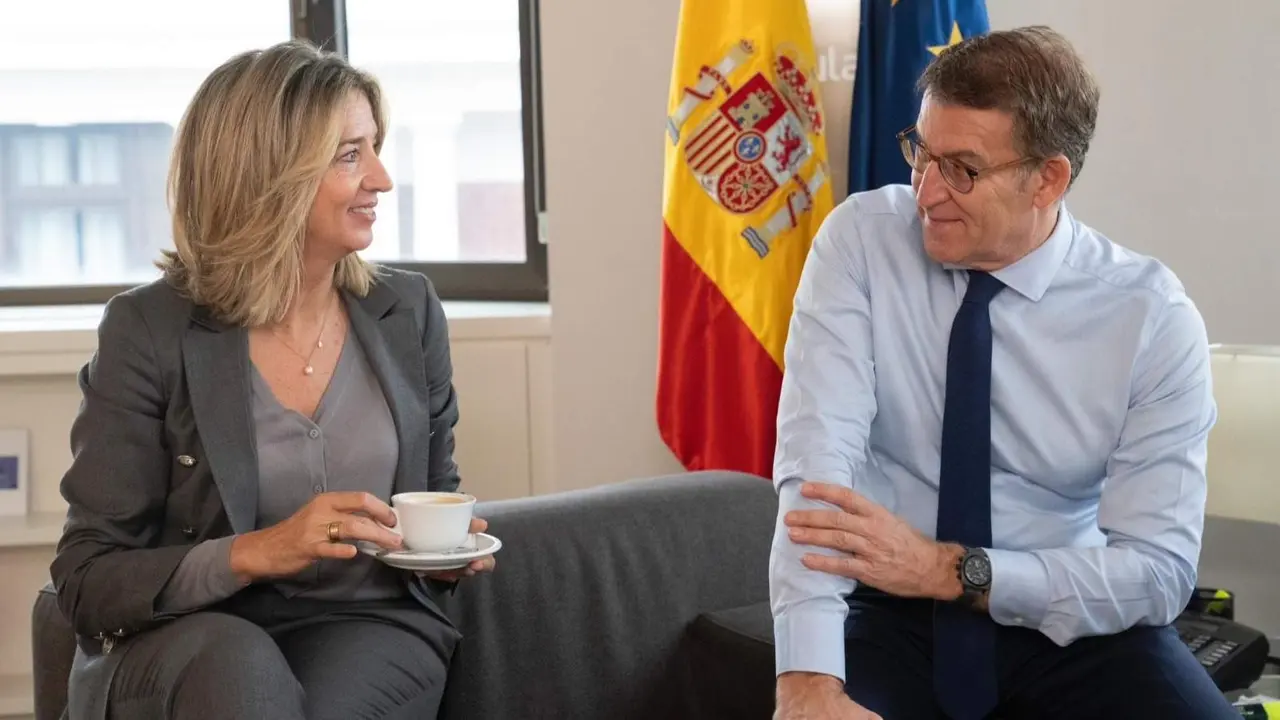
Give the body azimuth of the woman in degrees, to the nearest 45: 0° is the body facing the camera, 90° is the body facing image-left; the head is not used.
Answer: approximately 315°

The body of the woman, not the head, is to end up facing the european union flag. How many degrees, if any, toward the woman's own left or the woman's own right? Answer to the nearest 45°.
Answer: approximately 90° to the woman's own left

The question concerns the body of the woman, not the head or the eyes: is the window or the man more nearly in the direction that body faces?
the man

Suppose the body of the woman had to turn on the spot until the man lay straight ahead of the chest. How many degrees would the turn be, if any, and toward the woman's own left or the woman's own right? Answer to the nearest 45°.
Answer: approximately 45° to the woman's own left

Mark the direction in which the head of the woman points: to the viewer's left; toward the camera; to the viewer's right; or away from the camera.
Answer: to the viewer's right

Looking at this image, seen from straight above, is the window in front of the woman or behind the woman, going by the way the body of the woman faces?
behind

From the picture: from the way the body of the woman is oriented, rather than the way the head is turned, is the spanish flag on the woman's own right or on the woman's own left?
on the woman's own left
